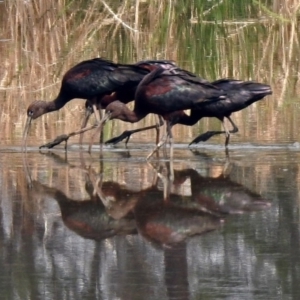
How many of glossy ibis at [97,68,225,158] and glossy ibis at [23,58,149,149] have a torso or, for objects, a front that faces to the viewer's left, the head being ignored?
2

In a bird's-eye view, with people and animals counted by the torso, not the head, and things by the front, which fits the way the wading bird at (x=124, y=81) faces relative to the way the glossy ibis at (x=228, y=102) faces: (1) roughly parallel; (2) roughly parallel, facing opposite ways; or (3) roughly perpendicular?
roughly parallel

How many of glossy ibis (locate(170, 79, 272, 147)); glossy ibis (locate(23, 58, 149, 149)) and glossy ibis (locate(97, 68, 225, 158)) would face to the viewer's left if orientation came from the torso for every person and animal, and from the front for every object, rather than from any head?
3

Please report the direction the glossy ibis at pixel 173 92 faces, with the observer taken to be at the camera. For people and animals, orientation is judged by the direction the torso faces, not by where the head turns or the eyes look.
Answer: facing to the left of the viewer

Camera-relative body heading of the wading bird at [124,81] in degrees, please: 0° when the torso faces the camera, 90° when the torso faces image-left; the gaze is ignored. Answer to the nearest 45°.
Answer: approximately 90°

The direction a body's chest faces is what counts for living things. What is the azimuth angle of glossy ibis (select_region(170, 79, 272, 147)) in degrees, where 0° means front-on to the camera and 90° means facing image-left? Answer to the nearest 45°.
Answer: approximately 90°

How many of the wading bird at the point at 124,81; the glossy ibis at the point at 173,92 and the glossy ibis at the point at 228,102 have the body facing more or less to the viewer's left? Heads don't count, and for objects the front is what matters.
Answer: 3

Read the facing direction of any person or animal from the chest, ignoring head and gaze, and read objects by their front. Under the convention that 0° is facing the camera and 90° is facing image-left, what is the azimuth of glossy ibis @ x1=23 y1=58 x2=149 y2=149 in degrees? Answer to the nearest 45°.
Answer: approximately 90°

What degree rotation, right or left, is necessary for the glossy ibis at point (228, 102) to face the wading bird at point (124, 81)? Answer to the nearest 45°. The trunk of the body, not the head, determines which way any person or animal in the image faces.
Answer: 0° — it already faces it

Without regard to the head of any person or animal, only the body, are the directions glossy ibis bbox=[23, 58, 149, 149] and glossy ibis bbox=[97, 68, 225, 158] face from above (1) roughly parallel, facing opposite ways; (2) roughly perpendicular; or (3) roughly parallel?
roughly parallel
